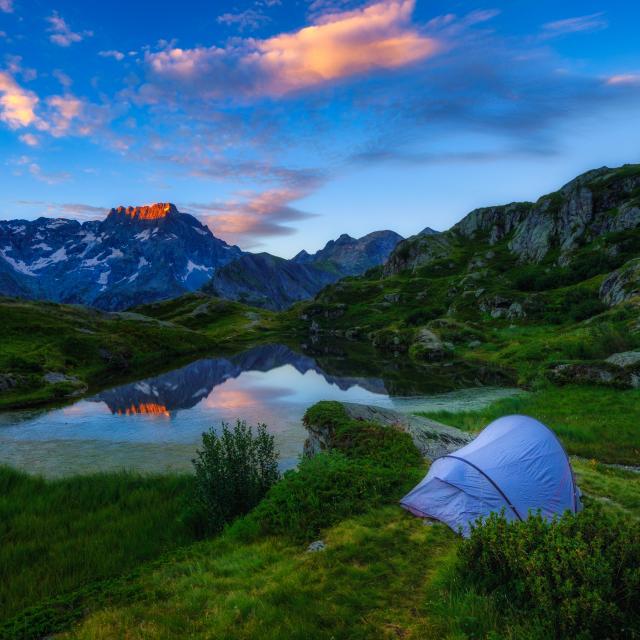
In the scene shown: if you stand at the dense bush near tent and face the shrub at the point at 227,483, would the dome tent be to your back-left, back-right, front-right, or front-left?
front-right

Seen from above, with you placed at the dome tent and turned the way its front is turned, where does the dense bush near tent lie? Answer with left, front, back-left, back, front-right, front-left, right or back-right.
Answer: front-left

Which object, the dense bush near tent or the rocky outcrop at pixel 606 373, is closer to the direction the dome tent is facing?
the dense bush near tent

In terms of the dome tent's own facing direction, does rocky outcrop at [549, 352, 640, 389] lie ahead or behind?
behind

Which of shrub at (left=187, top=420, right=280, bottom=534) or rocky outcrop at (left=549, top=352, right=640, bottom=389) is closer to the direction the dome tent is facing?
the shrub

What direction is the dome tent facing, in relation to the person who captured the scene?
facing the viewer and to the left of the viewer
